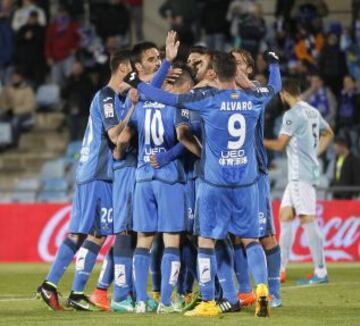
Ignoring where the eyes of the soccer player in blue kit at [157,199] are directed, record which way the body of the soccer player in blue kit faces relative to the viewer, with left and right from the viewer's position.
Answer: facing away from the viewer

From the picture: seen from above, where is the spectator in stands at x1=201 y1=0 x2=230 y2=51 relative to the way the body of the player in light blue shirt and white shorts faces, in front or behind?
in front

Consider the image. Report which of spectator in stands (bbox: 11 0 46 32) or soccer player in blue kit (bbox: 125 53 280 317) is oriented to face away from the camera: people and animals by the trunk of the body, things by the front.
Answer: the soccer player in blue kit

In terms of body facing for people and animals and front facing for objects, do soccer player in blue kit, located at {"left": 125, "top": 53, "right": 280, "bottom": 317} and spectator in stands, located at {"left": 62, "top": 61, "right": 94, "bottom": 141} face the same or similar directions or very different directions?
very different directions

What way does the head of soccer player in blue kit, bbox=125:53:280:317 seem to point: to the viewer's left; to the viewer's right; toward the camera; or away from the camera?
away from the camera

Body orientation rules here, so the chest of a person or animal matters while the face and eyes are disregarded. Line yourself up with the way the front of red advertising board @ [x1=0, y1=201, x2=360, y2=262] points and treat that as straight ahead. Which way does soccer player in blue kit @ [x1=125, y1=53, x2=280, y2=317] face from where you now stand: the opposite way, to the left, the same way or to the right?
the opposite way

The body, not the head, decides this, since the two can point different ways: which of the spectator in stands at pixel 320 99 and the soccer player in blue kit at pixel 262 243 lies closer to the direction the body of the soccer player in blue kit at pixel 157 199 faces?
the spectator in stands

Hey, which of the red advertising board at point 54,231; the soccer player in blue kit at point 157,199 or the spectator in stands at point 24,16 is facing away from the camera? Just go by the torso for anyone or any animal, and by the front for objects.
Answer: the soccer player in blue kit

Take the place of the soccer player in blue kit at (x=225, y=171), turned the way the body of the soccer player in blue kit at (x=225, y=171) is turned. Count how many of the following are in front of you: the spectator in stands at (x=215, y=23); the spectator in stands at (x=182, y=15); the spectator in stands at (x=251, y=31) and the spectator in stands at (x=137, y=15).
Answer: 4

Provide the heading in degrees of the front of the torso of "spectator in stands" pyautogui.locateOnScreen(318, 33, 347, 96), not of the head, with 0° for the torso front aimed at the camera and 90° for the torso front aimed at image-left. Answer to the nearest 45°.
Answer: approximately 0°
